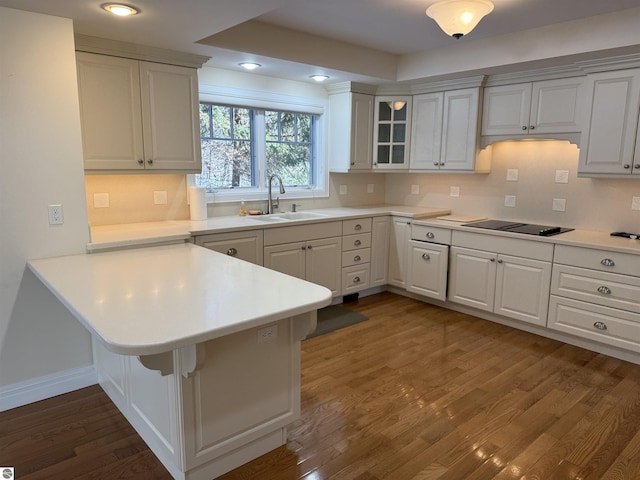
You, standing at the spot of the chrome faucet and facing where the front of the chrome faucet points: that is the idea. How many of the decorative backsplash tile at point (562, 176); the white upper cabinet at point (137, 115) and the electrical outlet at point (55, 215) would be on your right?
2

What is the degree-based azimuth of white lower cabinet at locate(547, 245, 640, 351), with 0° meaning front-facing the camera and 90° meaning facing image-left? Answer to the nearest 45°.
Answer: approximately 45°

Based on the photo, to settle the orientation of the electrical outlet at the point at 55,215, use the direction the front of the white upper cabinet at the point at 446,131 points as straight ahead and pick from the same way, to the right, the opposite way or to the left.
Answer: to the left

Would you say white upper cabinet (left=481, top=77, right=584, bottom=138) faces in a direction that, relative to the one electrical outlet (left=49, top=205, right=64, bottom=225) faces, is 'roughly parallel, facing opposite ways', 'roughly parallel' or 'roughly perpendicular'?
roughly perpendicular

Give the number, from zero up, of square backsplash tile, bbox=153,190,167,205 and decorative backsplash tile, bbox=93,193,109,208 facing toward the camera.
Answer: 2

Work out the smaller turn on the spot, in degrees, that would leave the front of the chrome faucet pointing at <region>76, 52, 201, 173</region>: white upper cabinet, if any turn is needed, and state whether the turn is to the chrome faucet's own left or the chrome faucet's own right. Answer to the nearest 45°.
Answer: approximately 90° to the chrome faucet's own right

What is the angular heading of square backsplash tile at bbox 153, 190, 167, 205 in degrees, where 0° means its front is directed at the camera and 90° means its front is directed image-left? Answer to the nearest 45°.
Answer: approximately 0°
